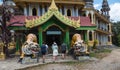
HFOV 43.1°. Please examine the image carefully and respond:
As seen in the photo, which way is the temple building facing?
toward the camera
